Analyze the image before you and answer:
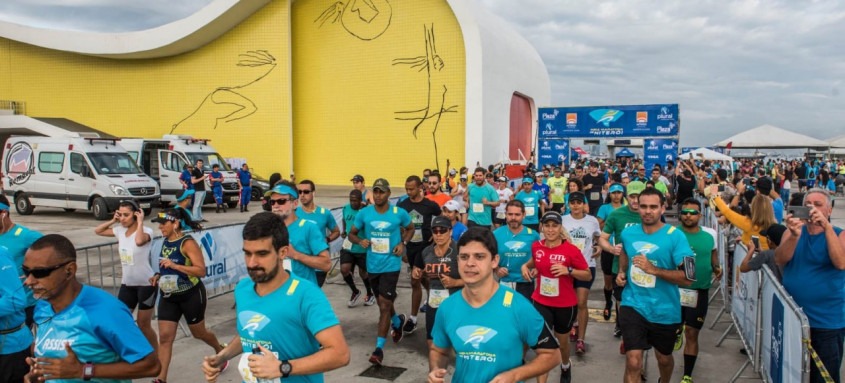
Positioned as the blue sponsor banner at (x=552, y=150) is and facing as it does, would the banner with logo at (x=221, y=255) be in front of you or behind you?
in front

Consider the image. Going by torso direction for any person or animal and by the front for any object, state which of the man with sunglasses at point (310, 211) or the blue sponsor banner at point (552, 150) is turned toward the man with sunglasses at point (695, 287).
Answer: the blue sponsor banner

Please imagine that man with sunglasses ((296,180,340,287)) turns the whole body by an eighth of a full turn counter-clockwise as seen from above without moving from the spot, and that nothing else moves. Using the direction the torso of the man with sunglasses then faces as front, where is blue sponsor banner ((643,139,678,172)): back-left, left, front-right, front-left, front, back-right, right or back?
back-left

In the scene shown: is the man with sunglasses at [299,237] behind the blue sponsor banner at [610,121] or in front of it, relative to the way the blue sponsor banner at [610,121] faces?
in front

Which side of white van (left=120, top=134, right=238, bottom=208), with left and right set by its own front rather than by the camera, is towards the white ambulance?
right

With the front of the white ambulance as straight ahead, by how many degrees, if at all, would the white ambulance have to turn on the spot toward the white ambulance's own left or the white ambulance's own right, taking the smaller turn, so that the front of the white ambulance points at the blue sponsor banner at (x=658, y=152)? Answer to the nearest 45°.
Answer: approximately 45° to the white ambulance's own left

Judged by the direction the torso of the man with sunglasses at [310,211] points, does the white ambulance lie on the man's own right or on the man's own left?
on the man's own right

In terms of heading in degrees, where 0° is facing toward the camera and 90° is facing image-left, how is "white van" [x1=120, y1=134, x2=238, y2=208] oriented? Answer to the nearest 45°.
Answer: approximately 315°

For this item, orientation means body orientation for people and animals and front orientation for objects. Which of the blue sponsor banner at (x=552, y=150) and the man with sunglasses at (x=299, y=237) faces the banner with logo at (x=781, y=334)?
the blue sponsor banner

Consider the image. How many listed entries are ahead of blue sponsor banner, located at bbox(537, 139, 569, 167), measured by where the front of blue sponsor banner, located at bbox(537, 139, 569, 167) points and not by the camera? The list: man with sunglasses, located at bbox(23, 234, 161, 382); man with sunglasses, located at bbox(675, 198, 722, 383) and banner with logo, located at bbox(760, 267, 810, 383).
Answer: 3

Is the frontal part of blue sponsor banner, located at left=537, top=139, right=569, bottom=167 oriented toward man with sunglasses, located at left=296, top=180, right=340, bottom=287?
yes
